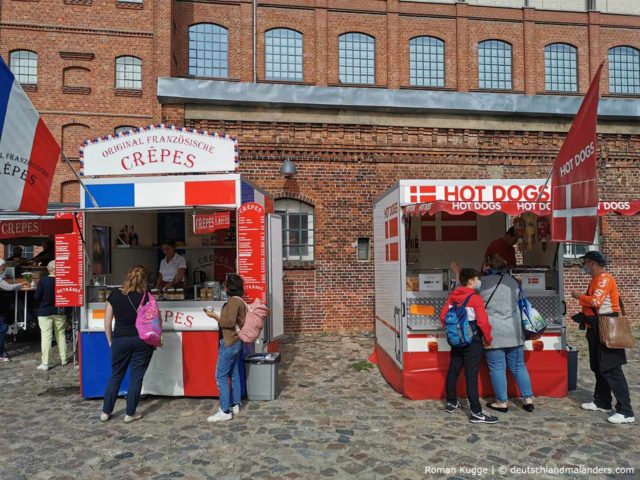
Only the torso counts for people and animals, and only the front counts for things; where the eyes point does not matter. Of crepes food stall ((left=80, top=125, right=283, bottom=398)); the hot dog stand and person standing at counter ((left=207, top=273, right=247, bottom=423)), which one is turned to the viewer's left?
the person standing at counter

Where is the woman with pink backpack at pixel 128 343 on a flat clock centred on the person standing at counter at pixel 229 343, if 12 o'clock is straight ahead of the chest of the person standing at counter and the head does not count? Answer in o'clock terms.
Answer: The woman with pink backpack is roughly at 12 o'clock from the person standing at counter.

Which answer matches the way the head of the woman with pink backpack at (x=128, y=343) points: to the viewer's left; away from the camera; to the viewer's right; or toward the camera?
away from the camera

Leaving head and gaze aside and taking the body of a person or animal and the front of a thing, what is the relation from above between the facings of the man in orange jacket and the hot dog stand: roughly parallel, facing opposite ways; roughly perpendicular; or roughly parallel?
roughly perpendicular

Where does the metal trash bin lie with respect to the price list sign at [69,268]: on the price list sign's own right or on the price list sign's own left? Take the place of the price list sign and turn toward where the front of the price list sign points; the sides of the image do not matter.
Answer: on the price list sign's own left

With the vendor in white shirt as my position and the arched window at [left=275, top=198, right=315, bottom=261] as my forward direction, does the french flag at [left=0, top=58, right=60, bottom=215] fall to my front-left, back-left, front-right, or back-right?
back-left

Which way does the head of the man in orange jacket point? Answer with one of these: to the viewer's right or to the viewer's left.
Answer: to the viewer's left

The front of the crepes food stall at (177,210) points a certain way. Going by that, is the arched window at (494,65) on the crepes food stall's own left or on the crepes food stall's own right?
on the crepes food stall's own left

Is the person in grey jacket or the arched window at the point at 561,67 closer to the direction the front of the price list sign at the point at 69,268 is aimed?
the person in grey jacket

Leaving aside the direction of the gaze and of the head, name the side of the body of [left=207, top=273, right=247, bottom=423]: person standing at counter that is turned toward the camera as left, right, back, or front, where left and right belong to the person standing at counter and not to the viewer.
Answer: left
